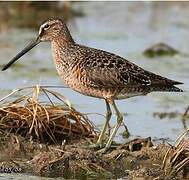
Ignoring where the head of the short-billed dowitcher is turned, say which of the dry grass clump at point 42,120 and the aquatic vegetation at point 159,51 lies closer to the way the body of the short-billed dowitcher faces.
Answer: the dry grass clump

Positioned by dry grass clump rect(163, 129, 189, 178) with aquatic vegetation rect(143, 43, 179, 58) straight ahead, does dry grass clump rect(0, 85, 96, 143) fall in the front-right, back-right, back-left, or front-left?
front-left

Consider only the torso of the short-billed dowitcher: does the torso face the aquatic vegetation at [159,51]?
no

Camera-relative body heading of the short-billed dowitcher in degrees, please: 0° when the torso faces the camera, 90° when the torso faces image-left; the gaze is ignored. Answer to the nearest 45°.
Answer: approximately 90°

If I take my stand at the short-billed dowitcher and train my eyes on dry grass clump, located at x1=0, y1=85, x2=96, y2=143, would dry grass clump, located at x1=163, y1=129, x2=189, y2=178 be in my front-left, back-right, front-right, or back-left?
back-left

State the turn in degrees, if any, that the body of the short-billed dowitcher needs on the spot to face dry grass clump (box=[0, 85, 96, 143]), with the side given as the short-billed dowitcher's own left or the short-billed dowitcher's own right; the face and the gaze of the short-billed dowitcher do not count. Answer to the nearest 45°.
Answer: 0° — it already faces it

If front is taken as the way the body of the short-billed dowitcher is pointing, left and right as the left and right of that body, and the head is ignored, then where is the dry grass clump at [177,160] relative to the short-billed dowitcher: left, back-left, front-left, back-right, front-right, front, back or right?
back-left
